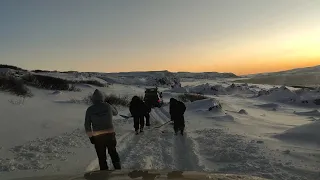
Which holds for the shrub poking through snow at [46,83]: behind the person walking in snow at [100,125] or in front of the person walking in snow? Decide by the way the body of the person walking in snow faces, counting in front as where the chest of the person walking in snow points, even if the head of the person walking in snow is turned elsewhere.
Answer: in front

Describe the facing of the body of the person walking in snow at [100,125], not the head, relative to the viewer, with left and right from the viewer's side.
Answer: facing away from the viewer

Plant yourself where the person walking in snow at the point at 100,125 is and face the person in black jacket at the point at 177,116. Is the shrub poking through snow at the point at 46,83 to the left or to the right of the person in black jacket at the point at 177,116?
left

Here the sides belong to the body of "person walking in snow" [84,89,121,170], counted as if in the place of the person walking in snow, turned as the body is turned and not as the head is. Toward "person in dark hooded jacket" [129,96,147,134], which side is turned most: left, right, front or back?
front

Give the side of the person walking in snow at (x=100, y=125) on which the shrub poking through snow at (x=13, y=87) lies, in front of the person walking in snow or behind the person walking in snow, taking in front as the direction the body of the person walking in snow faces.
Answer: in front

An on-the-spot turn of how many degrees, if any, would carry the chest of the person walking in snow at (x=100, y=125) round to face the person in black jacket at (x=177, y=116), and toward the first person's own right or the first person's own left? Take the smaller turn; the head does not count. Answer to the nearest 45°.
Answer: approximately 45° to the first person's own right

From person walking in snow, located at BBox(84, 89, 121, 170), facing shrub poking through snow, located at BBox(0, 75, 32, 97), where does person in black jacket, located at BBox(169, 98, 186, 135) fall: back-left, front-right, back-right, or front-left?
front-right

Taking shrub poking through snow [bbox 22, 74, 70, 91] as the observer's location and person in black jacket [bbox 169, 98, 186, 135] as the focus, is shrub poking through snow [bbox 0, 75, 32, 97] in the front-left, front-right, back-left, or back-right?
front-right
